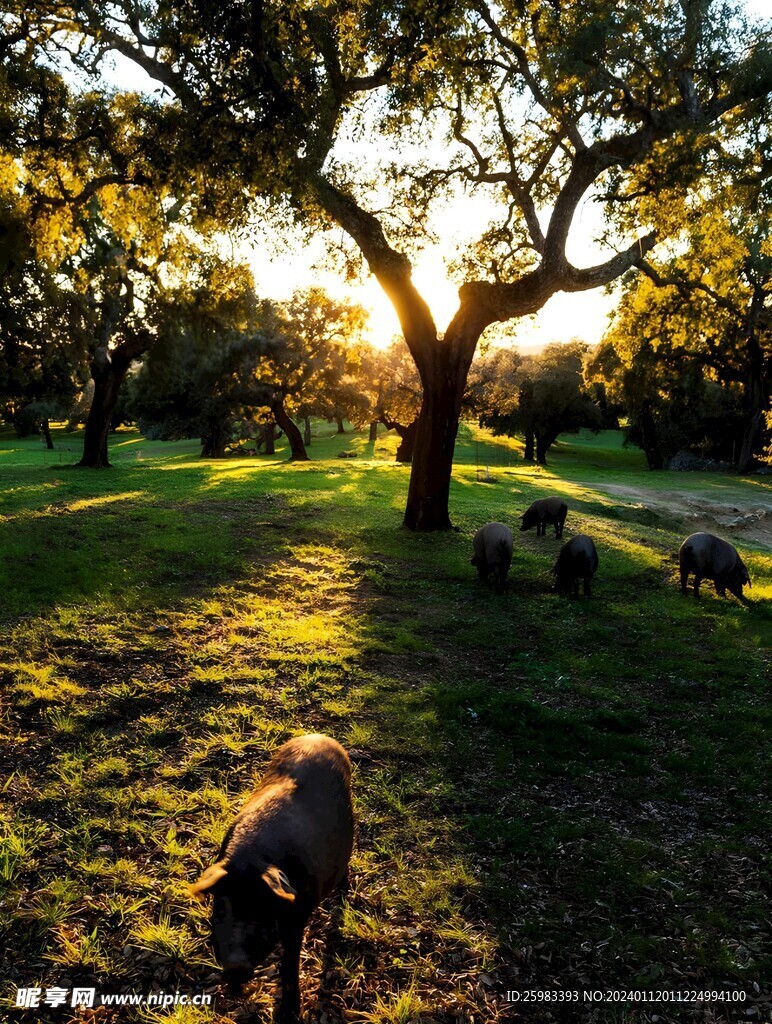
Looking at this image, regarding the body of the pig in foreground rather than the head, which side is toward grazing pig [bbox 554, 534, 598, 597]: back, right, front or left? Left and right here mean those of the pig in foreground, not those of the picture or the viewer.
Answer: back

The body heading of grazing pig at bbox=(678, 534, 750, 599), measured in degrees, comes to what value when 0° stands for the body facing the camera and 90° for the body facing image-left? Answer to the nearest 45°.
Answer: approximately 270°

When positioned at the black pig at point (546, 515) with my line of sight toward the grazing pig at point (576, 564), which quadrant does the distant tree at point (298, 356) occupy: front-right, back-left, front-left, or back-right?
back-right

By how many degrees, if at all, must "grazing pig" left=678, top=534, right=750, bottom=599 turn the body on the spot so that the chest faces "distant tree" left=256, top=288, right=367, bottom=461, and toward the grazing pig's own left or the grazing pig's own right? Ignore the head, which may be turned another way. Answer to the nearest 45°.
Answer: approximately 135° to the grazing pig's own left

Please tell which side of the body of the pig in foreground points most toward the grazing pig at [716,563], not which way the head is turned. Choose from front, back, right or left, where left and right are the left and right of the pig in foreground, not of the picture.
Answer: back

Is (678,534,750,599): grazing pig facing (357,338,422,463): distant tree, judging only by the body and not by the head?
no

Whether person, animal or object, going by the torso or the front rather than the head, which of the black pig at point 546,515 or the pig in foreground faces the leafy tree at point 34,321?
the black pig

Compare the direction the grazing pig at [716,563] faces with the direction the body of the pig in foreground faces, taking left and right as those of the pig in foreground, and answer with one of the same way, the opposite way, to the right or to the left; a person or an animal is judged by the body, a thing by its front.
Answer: to the left

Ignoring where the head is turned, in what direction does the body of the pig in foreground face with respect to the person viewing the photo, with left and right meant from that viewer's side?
facing the viewer and to the left of the viewer

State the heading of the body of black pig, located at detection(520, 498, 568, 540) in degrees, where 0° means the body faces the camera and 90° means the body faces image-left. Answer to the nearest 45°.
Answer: approximately 90°

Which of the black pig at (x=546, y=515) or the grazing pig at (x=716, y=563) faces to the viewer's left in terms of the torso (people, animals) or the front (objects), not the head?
the black pig

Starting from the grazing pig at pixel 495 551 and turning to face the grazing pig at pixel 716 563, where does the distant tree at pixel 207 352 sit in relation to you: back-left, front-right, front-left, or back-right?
back-left

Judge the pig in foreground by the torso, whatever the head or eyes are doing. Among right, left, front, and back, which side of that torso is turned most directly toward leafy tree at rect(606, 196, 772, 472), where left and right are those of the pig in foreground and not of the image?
back
